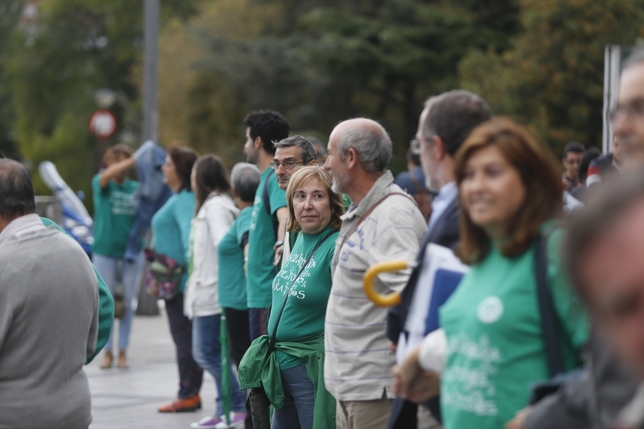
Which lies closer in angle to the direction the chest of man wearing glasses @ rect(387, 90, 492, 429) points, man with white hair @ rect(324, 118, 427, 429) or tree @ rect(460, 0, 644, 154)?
the man with white hair

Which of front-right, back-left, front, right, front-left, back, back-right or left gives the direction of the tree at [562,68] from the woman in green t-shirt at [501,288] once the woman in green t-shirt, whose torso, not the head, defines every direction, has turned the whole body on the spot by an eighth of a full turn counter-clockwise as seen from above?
back

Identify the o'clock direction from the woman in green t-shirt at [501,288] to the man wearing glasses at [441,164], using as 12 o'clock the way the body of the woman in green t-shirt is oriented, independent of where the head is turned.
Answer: The man wearing glasses is roughly at 4 o'clock from the woman in green t-shirt.

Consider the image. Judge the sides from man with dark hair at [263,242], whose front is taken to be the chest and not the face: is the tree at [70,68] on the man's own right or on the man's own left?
on the man's own right

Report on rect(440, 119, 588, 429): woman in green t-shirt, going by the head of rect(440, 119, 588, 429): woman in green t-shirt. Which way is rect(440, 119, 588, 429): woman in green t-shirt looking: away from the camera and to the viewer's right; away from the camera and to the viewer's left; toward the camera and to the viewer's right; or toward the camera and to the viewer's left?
toward the camera and to the viewer's left

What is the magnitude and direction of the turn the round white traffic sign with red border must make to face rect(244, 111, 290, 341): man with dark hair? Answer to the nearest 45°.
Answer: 0° — it already faces them

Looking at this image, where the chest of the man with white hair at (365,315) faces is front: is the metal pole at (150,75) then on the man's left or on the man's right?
on the man's right

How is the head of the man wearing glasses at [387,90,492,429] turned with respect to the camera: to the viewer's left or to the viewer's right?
to the viewer's left

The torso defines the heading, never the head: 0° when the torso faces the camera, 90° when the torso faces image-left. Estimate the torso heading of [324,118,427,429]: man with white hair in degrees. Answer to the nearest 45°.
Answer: approximately 90°

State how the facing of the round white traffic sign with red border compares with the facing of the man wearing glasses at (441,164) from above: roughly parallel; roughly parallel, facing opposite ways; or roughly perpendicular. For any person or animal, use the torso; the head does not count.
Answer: roughly perpendicular

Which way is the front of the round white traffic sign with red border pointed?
toward the camera

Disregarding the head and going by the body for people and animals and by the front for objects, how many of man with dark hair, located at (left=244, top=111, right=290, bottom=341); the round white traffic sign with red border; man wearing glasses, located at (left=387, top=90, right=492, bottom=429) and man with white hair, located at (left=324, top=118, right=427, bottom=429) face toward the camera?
1

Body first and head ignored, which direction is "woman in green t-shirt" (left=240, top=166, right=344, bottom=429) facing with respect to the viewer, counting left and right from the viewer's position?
facing the viewer and to the left of the viewer

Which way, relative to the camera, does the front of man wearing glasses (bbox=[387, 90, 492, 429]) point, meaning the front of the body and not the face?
to the viewer's left

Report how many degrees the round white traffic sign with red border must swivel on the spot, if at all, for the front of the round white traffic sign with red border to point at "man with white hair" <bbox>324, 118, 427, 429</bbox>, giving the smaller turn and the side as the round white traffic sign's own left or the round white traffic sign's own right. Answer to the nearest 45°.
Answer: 0° — it already faces them

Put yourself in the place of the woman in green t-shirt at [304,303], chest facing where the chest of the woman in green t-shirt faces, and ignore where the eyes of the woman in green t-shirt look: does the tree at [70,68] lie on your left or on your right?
on your right

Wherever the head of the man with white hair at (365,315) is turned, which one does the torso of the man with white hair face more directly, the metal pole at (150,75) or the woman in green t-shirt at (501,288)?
the metal pole
